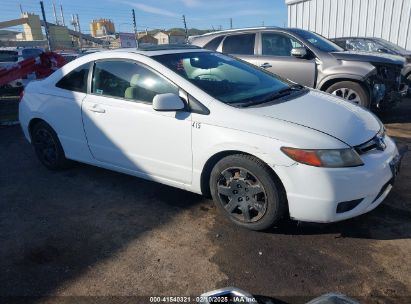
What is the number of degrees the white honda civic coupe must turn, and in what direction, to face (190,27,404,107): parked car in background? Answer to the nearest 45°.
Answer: approximately 90° to its left

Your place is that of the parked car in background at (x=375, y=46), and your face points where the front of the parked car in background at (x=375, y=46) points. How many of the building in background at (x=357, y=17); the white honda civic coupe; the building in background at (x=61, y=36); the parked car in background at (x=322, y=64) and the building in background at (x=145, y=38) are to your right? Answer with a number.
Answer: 2

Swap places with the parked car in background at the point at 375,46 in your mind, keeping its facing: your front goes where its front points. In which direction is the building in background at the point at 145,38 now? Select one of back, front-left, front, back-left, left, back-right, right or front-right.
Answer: back-left

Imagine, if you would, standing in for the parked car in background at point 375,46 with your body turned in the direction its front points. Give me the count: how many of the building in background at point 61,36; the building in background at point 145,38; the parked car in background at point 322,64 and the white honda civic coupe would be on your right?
2

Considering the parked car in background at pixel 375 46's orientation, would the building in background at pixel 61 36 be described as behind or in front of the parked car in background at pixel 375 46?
behind

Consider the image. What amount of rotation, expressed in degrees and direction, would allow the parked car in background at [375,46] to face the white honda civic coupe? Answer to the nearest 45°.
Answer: approximately 90° to its right

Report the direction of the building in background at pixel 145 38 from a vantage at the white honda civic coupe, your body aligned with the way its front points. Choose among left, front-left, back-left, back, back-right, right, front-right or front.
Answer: back-left

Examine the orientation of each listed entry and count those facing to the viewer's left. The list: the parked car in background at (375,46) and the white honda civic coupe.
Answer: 0

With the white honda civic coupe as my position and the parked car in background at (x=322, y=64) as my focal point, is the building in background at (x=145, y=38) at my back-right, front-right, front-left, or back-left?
front-left

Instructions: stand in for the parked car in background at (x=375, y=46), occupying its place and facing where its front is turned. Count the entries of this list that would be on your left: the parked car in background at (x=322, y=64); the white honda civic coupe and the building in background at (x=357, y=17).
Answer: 1

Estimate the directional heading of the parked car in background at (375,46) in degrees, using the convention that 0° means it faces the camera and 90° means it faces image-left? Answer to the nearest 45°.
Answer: approximately 270°

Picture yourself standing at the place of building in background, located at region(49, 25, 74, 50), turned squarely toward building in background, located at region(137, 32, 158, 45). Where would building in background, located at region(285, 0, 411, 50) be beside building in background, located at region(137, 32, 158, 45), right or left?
right

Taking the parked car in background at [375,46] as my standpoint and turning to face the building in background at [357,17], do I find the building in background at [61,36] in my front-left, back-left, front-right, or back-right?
front-left
